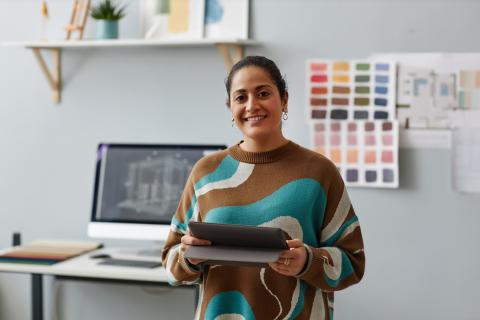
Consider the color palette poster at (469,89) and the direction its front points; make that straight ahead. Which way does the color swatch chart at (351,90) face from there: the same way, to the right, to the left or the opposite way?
the same way

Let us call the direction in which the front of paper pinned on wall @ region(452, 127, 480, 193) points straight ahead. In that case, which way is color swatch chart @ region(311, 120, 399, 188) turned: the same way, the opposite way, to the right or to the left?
the same way

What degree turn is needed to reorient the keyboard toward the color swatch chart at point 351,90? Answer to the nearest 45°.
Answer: approximately 90° to its left

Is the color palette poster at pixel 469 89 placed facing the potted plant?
no

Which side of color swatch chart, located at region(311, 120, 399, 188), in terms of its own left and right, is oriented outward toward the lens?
front

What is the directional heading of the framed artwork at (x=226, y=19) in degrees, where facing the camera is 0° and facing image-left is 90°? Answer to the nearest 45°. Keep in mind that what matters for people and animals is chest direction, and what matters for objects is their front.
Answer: approximately 0°

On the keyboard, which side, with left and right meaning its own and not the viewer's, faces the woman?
front

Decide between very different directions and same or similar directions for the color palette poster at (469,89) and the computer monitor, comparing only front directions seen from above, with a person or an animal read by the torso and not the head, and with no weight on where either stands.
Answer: same or similar directions

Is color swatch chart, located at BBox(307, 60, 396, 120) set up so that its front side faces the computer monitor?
no

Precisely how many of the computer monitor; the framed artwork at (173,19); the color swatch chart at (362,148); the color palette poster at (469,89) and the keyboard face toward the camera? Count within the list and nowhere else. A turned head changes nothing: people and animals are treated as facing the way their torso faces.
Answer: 5

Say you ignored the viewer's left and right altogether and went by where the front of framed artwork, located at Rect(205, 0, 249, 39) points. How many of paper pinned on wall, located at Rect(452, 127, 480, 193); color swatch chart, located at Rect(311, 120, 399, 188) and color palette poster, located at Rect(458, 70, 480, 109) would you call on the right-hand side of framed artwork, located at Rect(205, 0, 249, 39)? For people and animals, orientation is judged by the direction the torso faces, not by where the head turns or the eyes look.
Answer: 0

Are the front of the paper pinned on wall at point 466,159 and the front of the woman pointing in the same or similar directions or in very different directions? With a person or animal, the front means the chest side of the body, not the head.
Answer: same or similar directions

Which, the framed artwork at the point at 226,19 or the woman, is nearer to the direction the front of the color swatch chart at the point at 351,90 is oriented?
the woman

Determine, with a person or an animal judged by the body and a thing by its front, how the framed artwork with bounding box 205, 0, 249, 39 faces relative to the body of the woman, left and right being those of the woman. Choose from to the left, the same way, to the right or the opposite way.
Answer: the same way

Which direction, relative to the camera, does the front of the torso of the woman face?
toward the camera

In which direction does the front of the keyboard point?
toward the camera

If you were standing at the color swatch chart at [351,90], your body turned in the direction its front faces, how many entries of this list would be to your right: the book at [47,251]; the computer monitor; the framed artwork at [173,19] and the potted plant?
4

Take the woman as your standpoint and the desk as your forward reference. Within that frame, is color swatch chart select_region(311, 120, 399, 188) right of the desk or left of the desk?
right
